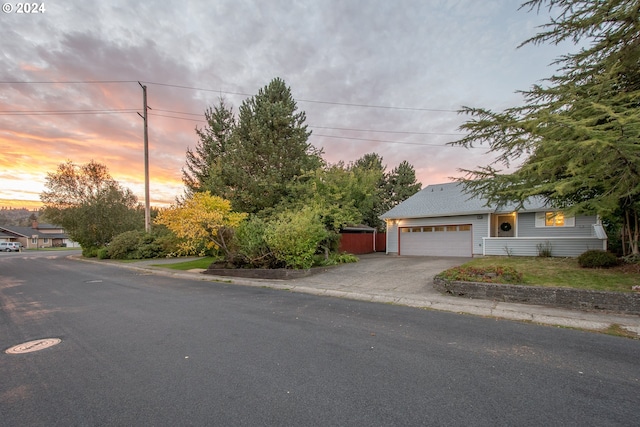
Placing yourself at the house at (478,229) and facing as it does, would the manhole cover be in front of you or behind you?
in front

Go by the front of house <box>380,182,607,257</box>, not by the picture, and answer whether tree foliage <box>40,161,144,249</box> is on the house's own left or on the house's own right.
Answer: on the house's own right

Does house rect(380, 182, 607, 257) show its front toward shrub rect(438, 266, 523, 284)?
yes

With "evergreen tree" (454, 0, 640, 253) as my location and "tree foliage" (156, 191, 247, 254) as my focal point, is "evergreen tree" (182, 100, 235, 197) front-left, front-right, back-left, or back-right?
front-right

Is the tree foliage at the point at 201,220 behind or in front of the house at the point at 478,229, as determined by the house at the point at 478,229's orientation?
in front

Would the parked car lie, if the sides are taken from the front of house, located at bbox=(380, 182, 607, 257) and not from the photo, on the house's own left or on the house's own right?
on the house's own right

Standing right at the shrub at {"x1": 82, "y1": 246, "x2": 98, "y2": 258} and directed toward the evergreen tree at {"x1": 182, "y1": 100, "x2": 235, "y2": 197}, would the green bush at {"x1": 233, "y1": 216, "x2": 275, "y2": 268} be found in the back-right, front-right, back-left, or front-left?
front-right

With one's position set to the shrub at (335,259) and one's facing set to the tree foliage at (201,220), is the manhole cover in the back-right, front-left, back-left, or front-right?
front-left

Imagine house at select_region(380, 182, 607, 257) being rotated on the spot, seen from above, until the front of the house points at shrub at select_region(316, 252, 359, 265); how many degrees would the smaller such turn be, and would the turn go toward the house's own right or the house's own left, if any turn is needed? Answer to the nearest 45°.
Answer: approximately 45° to the house's own right

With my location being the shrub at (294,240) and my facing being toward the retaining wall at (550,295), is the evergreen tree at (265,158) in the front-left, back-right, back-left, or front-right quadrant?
back-left

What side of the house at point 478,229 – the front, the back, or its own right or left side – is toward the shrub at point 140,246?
right

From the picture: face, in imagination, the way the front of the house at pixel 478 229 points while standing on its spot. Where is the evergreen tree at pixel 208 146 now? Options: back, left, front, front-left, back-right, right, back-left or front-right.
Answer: right

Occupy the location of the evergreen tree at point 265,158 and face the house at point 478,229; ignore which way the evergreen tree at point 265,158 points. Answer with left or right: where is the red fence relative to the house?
left

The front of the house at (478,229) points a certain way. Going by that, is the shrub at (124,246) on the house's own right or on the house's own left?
on the house's own right

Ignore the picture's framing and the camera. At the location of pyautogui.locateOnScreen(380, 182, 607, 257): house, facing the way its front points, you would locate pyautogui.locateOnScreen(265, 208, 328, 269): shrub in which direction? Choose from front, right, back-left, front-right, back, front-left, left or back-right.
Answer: front-right

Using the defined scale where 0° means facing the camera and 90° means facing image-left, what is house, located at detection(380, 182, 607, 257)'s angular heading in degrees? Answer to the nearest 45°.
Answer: approximately 0°
